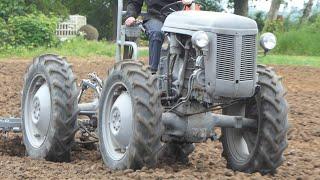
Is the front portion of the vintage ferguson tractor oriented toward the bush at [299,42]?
no

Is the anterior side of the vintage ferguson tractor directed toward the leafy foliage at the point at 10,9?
no

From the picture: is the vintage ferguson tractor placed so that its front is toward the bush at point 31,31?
no

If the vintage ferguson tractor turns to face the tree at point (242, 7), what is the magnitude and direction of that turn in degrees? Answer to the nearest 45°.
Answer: approximately 135° to its left

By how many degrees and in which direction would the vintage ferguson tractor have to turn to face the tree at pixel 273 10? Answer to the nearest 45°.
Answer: approximately 135° to its left

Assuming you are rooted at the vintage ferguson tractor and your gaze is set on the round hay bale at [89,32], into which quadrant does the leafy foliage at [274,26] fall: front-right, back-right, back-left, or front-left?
front-right

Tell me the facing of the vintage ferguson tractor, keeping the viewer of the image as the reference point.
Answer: facing the viewer and to the right of the viewer

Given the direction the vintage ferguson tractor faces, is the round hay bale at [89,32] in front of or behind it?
behind

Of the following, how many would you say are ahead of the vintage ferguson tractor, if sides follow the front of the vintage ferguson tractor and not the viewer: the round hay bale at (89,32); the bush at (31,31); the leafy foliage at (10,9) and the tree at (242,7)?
0
